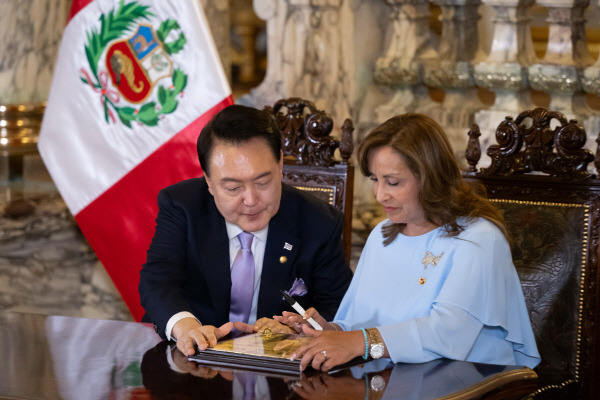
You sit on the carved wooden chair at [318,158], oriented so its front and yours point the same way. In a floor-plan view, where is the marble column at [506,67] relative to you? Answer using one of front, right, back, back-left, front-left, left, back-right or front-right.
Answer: back

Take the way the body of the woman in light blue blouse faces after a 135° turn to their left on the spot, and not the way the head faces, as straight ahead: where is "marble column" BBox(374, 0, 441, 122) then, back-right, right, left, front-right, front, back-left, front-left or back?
left

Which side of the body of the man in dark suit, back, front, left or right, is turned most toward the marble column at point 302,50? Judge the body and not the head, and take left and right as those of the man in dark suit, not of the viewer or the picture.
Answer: back

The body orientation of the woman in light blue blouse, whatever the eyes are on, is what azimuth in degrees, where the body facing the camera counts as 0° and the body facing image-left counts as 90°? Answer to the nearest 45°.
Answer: approximately 45°

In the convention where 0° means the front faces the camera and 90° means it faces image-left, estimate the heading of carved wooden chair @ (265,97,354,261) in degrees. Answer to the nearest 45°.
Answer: approximately 45°

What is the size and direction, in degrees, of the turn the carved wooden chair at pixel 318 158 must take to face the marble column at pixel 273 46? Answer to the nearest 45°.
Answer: approximately 135° to its right

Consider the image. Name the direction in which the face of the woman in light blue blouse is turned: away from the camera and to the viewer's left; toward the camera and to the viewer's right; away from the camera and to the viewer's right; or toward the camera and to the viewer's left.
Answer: toward the camera and to the viewer's left

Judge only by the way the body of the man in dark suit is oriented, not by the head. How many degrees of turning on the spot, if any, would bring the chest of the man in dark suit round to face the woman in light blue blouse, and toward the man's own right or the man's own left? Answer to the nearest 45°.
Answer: approximately 45° to the man's own left

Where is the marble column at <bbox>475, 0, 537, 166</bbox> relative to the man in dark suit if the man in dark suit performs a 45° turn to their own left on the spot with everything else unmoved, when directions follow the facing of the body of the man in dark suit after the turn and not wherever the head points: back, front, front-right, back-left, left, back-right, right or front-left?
left

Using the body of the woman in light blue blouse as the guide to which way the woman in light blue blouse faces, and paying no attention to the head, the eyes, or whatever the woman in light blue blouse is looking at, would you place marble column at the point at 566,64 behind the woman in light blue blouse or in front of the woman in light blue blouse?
behind

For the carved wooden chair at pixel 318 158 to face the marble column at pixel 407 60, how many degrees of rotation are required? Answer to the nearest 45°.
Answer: approximately 135° to its right

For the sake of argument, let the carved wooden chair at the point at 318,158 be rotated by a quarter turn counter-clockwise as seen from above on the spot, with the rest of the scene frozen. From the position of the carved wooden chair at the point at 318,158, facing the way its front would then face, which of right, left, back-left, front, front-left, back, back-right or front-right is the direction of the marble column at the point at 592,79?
left

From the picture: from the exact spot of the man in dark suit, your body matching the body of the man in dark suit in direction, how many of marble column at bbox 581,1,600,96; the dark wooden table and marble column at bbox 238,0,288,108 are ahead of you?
1
